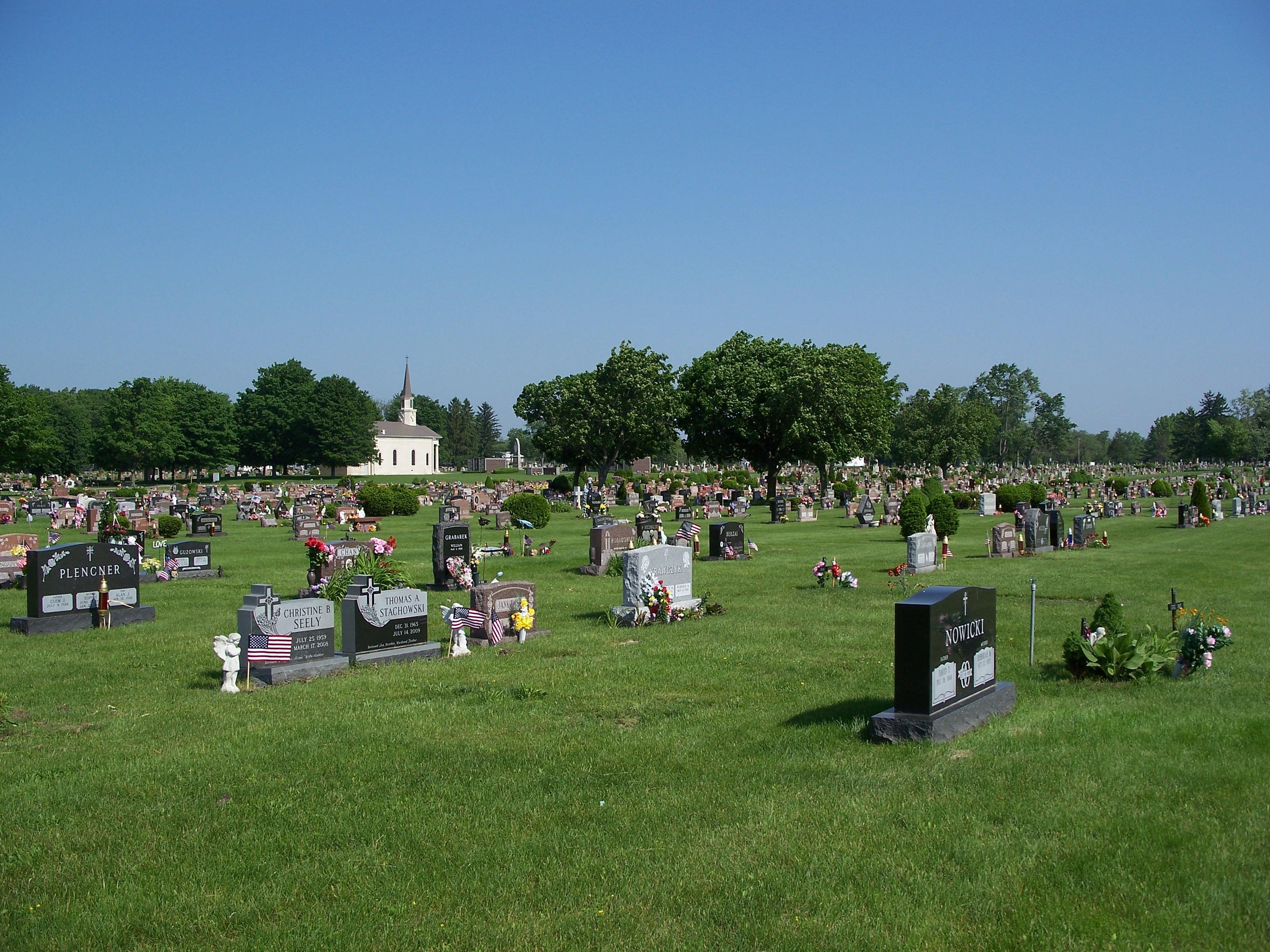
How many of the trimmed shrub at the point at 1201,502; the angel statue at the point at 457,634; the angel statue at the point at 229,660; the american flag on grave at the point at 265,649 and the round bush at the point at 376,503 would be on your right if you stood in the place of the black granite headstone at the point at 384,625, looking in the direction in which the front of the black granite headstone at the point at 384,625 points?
2

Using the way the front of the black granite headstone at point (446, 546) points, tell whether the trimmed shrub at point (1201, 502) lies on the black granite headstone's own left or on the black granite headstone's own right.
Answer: on the black granite headstone's own left

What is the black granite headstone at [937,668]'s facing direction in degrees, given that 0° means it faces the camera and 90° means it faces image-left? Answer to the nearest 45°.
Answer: approximately 315°

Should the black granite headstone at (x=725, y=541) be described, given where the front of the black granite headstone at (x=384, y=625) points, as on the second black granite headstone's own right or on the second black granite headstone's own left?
on the second black granite headstone's own left

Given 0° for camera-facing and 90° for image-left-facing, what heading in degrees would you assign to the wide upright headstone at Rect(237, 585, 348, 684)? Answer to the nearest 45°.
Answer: approximately 315°

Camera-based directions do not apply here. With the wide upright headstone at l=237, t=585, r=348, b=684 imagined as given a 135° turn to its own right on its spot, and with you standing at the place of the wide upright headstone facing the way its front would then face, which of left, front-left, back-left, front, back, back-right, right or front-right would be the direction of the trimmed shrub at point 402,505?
right

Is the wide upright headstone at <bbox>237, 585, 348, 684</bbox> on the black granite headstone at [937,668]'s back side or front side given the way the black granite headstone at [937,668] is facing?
on the back side

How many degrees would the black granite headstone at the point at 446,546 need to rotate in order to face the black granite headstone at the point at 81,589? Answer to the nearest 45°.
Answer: approximately 90° to its right

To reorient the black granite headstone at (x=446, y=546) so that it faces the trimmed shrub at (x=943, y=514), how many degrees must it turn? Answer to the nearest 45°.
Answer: approximately 90° to its left

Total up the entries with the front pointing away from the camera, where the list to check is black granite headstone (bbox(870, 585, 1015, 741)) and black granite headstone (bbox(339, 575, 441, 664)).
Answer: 0

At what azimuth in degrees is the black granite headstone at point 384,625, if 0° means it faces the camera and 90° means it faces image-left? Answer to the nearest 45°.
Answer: approximately 315°

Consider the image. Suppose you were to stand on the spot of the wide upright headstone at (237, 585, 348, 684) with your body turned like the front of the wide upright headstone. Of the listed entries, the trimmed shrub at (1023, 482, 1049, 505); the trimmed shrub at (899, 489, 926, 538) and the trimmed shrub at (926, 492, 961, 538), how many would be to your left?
3
